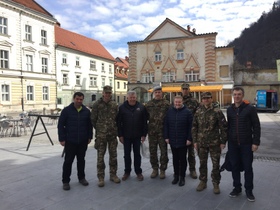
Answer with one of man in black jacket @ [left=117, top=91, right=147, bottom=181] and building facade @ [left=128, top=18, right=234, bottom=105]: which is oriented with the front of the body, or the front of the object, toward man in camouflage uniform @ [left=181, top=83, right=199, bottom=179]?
the building facade

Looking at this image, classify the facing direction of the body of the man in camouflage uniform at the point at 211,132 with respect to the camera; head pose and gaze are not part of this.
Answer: toward the camera

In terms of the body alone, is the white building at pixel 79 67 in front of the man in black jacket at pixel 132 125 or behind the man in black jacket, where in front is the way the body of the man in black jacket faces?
behind

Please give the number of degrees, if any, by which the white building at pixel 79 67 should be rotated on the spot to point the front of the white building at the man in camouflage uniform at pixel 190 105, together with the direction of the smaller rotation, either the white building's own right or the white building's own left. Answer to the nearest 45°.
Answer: approximately 45° to the white building's own right

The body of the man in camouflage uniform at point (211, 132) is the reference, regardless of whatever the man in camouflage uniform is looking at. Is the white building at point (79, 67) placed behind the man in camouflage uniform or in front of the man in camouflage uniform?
behind

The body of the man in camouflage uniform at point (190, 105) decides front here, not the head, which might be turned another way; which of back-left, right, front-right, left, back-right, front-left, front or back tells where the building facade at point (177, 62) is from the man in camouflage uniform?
back

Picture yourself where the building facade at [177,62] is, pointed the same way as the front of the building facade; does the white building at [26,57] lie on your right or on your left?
on your right

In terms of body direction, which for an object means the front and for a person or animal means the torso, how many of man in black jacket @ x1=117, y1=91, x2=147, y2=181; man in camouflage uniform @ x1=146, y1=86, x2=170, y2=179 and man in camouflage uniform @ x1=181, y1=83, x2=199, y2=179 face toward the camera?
3

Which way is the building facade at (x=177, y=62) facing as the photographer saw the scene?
facing the viewer

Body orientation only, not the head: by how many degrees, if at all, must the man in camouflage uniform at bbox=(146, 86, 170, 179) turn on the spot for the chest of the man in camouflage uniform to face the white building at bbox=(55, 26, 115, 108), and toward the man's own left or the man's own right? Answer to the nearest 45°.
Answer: approximately 180°

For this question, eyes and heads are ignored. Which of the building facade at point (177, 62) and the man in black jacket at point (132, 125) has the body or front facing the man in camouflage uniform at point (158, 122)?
the building facade

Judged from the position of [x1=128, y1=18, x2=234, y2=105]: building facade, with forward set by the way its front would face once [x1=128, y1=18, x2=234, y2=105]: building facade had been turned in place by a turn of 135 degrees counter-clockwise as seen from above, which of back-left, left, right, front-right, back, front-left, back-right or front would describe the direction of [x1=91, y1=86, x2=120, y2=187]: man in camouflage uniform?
back-right

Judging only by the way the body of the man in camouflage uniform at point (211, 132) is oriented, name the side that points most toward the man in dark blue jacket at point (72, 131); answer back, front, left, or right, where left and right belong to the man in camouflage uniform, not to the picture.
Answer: right

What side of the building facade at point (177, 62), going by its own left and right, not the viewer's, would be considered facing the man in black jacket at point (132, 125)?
front

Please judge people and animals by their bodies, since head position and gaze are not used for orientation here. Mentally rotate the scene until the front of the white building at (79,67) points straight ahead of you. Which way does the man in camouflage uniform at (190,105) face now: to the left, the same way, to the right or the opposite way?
to the right

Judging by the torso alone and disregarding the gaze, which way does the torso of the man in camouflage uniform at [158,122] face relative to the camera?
toward the camera
